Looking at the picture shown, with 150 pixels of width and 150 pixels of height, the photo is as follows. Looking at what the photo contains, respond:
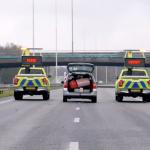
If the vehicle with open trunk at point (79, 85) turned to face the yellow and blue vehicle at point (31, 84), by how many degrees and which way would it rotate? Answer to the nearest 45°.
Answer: approximately 45° to its left

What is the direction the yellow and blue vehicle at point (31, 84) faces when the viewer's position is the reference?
facing away from the viewer

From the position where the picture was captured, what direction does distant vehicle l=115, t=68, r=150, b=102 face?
facing away from the viewer

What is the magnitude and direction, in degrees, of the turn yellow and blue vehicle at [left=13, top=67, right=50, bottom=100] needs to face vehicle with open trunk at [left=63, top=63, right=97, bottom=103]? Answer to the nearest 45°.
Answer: approximately 135° to its right

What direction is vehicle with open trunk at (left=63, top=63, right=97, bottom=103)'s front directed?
away from the camera

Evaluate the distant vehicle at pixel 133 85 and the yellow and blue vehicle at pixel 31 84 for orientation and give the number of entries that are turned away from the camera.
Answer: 2

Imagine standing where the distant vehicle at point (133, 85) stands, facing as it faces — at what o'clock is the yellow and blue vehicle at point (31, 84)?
the yellow and blue vehicle at point (31, 84) is roughly at 9 o'clock from the distant vehicle at point (133, 85).

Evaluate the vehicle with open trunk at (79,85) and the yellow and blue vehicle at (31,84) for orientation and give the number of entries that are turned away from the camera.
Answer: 2

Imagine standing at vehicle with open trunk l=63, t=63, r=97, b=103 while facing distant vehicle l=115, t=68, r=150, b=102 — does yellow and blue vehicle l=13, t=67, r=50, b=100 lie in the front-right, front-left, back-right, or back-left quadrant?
back-left
